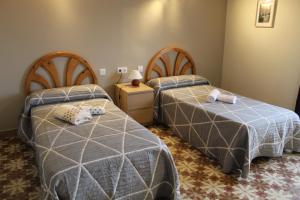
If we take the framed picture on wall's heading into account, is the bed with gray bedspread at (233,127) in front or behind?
in front

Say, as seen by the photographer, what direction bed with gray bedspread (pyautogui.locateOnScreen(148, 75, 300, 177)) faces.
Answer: facing the viewer and to the right of the viewer

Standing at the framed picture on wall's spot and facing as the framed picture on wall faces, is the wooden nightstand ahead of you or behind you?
ahead

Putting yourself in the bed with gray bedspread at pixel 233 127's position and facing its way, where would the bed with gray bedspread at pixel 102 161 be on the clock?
the bed with gray bedspread at pixel 102 161 is roughly at 3 o'clock from the bed with gray bedspread at pixel 233 127.

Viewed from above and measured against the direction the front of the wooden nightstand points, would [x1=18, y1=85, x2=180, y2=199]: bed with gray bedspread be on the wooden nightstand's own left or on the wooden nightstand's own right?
on the wooden nightstand's own right

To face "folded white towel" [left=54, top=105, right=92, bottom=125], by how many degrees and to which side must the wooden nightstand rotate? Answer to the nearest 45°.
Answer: approximately 90° to its right

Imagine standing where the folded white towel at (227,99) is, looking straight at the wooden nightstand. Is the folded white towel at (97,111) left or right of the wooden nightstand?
left

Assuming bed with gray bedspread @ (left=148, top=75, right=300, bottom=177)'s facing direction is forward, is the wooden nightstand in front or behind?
behind

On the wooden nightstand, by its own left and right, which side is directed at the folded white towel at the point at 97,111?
right

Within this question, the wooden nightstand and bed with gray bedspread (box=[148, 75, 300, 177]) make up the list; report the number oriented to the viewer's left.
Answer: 0

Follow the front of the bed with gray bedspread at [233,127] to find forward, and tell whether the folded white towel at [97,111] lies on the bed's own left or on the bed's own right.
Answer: on the bed's own right

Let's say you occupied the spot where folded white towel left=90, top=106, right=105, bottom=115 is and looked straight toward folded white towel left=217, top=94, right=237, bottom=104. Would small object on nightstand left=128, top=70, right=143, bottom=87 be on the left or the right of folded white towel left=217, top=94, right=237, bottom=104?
left
